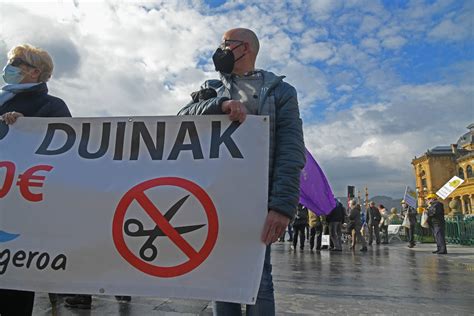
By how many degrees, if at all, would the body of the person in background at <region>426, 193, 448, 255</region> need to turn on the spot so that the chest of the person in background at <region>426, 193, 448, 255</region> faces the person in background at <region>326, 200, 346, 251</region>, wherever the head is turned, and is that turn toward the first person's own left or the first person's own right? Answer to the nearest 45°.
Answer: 0° — they already face them

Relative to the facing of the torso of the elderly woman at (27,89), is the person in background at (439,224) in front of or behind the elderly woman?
behind

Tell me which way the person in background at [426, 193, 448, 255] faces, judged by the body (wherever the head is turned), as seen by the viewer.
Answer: to the viewer's left

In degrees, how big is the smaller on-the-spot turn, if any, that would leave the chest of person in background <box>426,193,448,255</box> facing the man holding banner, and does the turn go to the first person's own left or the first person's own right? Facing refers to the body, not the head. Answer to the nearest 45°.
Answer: approximately 90° to the first person's own left

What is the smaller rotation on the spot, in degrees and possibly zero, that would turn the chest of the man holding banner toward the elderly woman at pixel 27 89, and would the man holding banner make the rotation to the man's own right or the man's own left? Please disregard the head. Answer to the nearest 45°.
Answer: approximately 45° to the man's own right

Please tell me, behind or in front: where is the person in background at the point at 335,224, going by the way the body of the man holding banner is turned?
behind

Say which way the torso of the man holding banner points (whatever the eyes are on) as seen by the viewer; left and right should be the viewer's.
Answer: facing the viewer and to the left of the viewer

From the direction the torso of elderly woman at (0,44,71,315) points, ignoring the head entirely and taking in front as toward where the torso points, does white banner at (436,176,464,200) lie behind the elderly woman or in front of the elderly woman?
behind

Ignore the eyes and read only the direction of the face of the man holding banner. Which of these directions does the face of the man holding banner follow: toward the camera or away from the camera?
toward the camera

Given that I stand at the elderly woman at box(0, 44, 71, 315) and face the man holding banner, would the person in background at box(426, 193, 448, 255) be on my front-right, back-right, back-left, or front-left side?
front-left

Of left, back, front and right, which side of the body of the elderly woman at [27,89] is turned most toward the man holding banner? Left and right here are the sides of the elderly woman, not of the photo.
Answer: left

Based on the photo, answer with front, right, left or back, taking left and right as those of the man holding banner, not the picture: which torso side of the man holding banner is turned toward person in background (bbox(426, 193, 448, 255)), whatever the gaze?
back
